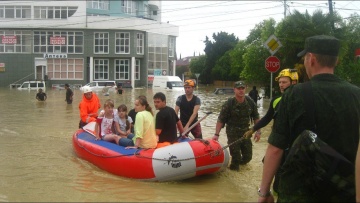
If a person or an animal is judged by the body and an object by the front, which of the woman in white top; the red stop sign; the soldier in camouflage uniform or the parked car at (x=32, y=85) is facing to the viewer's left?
the parked car

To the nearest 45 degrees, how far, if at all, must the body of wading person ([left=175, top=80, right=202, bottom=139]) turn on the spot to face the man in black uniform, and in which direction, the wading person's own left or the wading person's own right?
0° — they already face them

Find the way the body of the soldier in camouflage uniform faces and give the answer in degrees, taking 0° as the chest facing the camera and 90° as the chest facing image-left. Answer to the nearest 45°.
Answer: approximately 0°

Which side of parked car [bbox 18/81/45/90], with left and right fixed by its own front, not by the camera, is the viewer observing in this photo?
left

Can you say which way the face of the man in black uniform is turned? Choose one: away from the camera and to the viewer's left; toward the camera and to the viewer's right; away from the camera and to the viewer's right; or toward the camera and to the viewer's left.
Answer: away from the camera and to the viewer's left

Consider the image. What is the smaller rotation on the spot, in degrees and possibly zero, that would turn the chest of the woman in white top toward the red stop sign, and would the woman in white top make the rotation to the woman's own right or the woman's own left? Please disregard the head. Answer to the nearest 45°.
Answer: approximately 90° to the woman's own left

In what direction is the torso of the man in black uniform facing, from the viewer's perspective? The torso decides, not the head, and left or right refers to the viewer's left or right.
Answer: facing away from the viewer and to the left of the viewer

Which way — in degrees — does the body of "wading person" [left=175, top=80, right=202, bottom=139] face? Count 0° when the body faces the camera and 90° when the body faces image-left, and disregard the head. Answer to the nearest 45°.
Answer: approximately 0°

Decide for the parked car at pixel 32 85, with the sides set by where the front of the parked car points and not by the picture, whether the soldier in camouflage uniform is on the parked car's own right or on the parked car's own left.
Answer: on the parked car's own left

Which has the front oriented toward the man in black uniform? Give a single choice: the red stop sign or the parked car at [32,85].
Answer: the red stop sign
